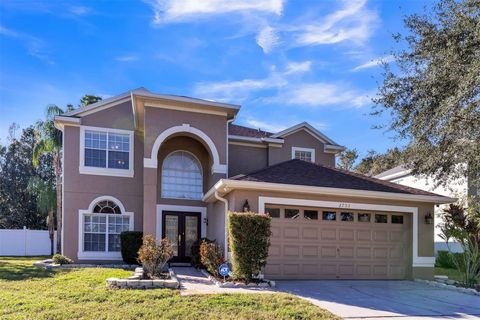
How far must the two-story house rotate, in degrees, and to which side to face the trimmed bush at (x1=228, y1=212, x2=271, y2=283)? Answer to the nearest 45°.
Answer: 0° — it already faces it

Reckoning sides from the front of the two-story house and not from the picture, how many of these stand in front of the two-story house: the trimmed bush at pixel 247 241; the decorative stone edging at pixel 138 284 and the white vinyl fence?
2

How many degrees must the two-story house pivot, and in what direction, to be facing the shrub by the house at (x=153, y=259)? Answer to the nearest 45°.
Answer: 0° — it already faces it

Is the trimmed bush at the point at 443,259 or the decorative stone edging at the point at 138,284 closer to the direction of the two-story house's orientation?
the decorative stone edging

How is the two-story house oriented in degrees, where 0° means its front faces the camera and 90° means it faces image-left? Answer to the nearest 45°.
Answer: approximately 0°
